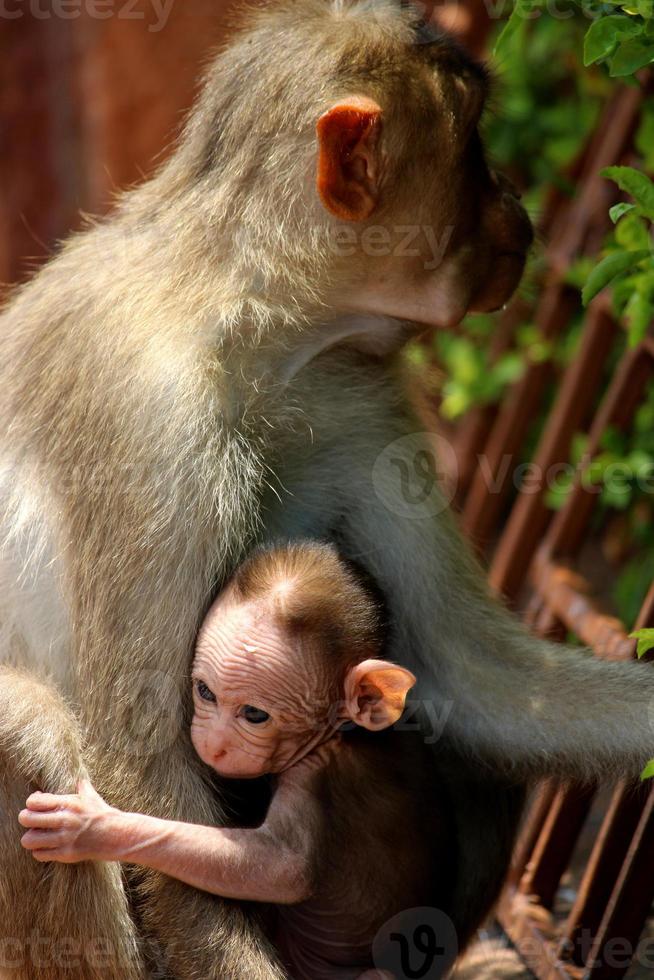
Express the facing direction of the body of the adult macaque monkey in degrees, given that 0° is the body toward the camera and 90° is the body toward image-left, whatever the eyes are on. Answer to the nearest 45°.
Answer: approximately 270°

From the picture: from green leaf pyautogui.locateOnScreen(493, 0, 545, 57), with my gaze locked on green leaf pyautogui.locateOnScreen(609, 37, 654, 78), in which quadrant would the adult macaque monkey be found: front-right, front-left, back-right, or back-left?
back-right

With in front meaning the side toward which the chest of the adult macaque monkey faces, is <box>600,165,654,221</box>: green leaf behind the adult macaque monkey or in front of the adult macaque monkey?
in front

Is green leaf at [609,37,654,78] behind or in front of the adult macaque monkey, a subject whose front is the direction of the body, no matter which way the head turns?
in front

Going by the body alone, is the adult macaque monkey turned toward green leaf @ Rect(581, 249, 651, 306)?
yes
